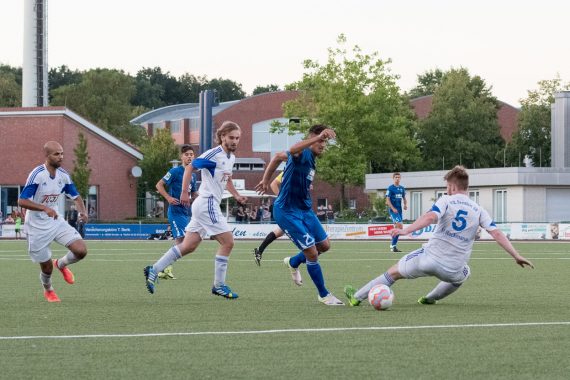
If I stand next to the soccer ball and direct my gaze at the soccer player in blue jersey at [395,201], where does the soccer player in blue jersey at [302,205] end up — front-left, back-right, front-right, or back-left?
front-left

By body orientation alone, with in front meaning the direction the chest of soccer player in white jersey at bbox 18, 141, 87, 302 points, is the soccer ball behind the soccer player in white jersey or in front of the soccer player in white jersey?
in front

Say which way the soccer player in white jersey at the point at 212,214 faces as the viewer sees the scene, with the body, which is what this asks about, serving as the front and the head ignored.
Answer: to the viewer's right

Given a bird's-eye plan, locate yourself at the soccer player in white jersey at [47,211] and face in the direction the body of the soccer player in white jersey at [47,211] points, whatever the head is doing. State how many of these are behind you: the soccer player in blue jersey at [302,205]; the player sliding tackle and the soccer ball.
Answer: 0

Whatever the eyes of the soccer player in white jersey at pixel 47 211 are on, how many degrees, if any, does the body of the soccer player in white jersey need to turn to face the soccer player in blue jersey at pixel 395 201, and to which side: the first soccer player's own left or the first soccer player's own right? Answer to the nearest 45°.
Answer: approximately 90° to the first soccer player's own left

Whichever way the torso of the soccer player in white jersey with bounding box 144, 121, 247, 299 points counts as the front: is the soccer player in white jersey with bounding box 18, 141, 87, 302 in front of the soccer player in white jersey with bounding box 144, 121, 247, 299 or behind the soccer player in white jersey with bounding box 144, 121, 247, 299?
behind

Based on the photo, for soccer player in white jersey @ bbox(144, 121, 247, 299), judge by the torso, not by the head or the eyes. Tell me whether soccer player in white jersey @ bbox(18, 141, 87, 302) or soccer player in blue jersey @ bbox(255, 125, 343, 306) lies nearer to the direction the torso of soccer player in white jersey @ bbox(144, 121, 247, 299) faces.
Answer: the soccer player in blue jersey

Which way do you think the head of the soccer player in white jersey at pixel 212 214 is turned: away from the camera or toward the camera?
toward the camera

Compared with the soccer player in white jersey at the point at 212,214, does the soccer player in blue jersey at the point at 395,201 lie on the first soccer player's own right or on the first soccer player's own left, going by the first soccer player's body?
on the first soccer player's own left

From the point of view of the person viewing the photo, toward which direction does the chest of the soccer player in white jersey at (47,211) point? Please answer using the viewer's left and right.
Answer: facing the viewer and to the right of the viewer

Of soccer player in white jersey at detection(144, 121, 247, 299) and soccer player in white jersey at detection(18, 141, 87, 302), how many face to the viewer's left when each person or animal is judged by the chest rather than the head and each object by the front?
0
